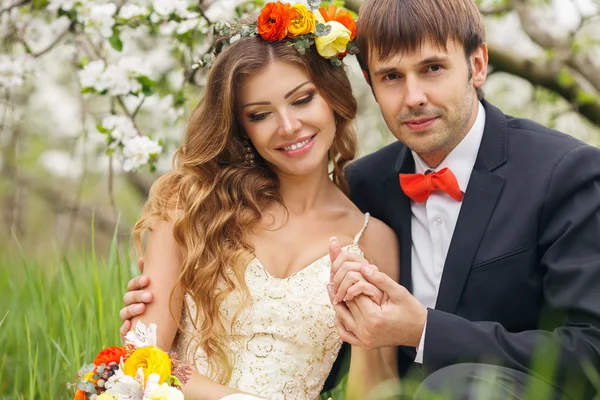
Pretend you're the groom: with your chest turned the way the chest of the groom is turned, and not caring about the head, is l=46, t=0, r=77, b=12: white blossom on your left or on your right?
on your right

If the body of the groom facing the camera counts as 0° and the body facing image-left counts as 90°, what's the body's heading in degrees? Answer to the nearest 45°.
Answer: approximately 45°

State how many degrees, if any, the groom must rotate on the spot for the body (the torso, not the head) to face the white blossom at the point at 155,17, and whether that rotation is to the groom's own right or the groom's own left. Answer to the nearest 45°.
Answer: approximately 90° to the groom's own right

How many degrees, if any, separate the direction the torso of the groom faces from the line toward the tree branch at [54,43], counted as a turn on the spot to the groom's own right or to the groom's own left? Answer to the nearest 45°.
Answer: approximately 90° to the groom's own right

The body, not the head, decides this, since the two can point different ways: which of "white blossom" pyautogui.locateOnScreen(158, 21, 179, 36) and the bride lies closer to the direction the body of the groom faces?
the bride

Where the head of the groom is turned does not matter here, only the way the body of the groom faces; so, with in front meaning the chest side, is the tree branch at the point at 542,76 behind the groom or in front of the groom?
behind

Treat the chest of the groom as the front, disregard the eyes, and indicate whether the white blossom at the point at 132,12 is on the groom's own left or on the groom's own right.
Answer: on the groom's own right

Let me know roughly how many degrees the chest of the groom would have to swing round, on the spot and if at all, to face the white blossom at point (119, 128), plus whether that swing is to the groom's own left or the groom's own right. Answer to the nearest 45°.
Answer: approximately 90° to the groom's own right

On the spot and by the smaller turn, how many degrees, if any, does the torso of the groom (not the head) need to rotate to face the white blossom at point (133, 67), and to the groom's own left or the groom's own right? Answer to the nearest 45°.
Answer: approximately 90° to the groom's own right

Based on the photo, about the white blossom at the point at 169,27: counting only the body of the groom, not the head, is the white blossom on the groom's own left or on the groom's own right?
on the groom's own right

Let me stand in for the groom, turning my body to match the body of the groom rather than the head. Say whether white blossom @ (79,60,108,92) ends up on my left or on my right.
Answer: on my right
